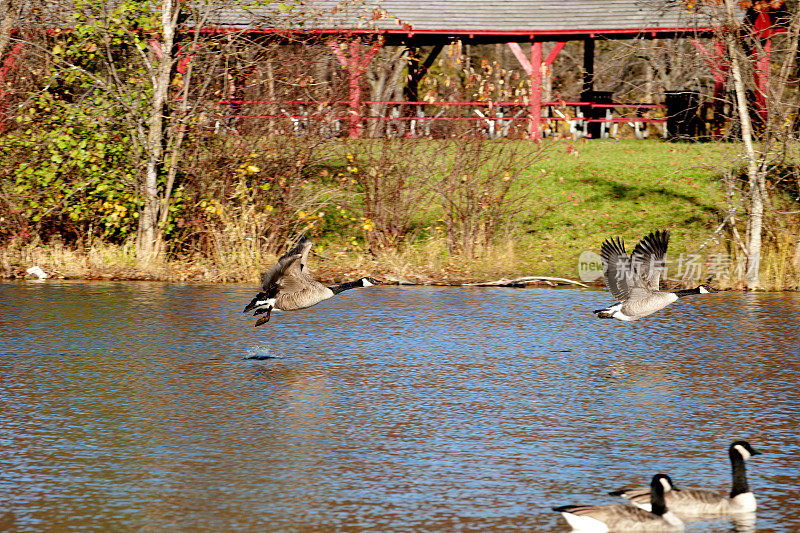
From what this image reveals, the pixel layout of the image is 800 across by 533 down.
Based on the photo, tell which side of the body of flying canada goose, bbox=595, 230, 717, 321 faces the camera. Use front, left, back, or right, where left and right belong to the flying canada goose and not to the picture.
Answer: right

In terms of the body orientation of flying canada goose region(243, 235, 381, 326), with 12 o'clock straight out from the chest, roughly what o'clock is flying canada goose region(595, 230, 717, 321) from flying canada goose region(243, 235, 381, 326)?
flying canada goose region(595, 230, 717, 321) is roughly at 12 o'clock from flying canada goose region(243, 235, 381, 326).

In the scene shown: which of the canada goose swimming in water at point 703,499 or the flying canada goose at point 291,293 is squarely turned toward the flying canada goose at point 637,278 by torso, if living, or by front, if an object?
the flying canada goose at point 291,293

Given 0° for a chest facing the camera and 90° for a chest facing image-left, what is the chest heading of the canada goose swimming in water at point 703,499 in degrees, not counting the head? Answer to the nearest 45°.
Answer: approximately 270°

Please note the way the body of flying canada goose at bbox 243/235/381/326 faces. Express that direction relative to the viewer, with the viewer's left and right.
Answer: facing to the right of the viewer

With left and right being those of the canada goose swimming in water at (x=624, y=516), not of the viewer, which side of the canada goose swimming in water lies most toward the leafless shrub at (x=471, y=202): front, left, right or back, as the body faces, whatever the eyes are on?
left

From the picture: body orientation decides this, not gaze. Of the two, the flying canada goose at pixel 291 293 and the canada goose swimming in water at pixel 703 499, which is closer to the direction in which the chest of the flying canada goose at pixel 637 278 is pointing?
the canada goose swimming in water

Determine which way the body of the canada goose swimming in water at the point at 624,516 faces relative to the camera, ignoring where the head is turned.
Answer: to the viewer's right
